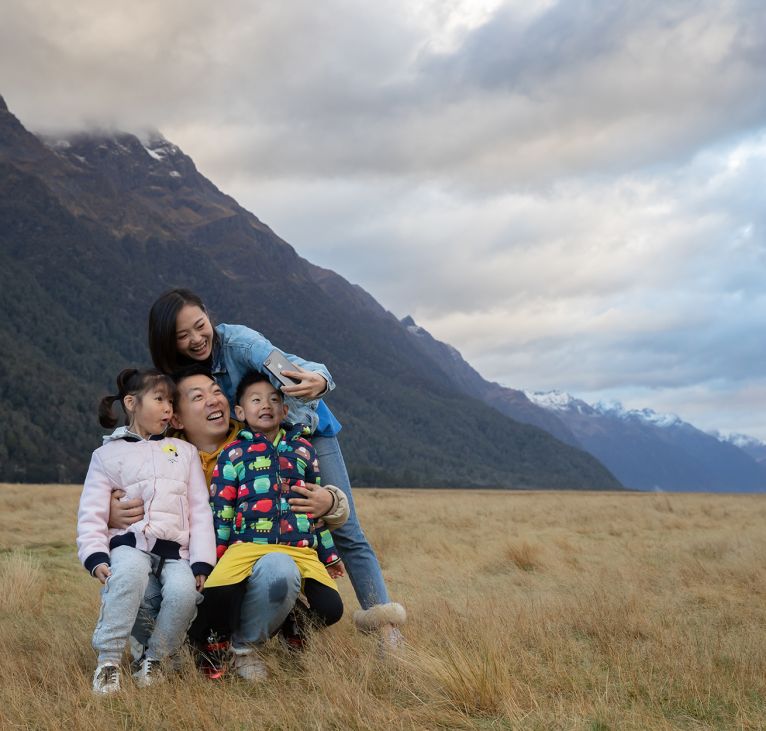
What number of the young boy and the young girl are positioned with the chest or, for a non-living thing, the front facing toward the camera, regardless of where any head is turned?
2

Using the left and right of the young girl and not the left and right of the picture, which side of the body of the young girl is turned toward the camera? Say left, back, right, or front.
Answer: front

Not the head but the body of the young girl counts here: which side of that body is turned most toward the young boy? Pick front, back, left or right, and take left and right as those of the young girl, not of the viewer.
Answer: left

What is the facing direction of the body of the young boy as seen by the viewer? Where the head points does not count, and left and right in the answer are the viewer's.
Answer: facing the viewer

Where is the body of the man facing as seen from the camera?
toward the camera
